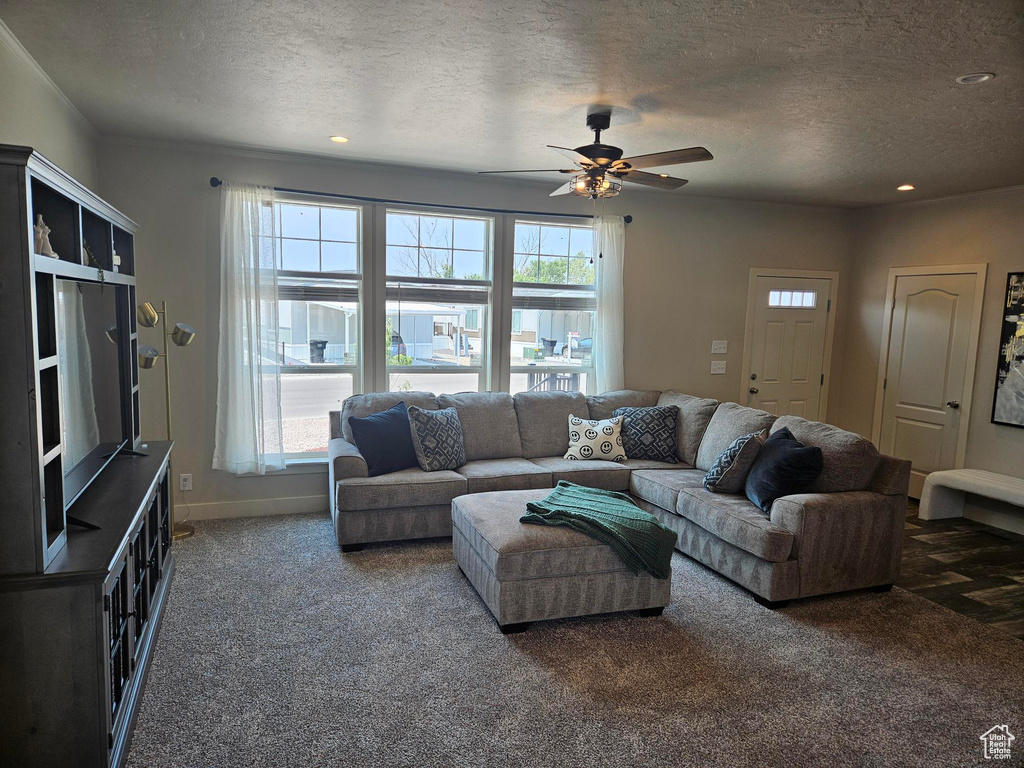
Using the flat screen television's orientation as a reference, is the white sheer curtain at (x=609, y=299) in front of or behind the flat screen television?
in front

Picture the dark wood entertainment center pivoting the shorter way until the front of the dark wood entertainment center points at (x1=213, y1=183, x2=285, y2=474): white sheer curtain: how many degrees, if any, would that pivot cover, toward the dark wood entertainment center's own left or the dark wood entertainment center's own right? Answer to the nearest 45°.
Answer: approximately 45° to the dark wood entertainment center's own left

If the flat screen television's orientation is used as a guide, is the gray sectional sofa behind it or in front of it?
in front

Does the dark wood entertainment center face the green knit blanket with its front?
yes

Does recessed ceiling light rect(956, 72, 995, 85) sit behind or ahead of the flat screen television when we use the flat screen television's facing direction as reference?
ahead

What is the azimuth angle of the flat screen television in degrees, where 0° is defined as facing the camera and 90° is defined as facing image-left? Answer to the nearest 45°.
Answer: approximately 270°

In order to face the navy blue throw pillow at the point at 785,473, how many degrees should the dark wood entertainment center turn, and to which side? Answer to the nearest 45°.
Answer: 0° — it already faces it

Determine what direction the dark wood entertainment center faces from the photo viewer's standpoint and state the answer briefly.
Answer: facing to the right of the viewer

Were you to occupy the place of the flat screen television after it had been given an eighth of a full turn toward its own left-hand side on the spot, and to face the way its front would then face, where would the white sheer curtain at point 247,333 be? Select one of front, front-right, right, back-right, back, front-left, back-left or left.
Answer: front

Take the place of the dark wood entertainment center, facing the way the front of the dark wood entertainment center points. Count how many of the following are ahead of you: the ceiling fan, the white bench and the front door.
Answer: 3

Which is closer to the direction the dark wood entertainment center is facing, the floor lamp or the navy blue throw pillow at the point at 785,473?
the navy blue throw pillow

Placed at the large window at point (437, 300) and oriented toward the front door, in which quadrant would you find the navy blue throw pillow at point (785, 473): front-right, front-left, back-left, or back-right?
front-right

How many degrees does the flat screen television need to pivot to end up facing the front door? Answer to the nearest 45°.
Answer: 0° — it already faces it

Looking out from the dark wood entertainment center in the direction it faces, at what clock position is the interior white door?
The interior white door is roughly at 12 o'clock from the dark wood entertainment center.

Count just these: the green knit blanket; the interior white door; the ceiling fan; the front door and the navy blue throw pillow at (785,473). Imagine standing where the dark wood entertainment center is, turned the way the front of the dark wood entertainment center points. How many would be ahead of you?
5

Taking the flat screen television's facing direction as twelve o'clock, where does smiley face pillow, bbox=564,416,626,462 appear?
The smiley face pillow is roughly at 12 o'clock from the flat screen television.
